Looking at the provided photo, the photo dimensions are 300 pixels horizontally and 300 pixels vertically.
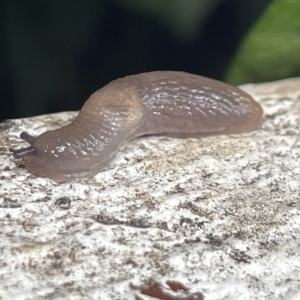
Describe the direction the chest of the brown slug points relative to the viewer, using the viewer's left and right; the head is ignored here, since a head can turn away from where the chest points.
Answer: facing to the left of the viewer
